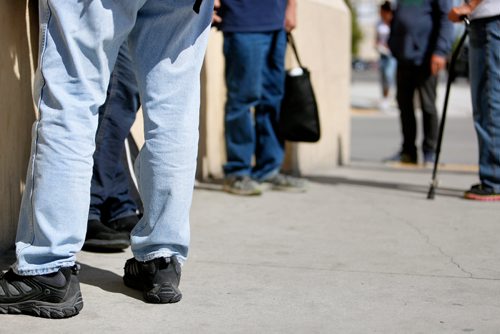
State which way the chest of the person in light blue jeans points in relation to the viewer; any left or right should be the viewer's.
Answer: facing away from the viewer and to the left of the viewer

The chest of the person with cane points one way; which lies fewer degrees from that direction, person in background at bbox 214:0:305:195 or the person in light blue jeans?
the person in background

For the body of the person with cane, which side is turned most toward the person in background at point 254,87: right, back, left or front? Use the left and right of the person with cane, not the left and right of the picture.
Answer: front

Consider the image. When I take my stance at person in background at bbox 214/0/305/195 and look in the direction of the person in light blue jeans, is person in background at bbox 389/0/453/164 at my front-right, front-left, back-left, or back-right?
back-left

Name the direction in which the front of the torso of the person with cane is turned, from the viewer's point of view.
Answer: to the viewer's left
